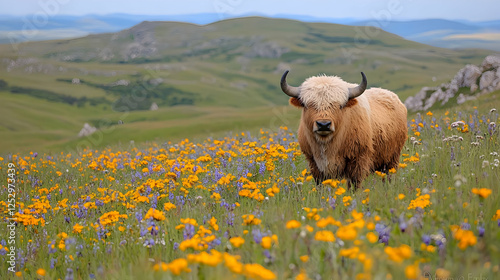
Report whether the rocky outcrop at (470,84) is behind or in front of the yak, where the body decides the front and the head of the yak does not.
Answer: behind

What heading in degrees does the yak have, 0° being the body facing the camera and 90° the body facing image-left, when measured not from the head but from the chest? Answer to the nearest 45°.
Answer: approximately 45°
